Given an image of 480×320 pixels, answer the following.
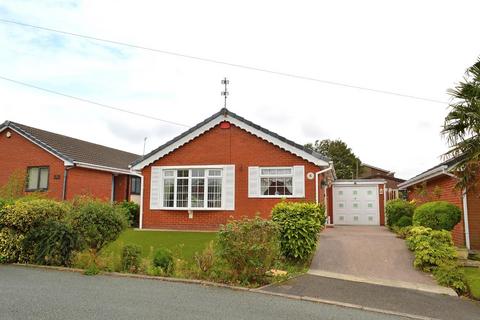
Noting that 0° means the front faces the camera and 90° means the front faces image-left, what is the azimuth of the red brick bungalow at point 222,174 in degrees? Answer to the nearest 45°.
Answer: approximately 0°

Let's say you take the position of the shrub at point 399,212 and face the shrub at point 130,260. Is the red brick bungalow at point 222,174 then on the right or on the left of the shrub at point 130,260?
right

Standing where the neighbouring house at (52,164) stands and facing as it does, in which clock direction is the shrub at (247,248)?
The shrub is roughly at 10 o'clock from the neighbouring house.

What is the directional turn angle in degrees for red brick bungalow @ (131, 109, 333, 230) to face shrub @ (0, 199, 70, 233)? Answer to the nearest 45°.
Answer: approximately 45° to its right

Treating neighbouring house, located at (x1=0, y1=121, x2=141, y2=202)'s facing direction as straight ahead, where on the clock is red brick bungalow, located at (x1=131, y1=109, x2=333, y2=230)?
The red brick bungalow is roughly at 9 o'clock from the neighbouring house.

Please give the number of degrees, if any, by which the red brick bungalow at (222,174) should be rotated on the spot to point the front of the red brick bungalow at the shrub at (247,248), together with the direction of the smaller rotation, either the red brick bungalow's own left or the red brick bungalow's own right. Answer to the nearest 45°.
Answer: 0° — it already faces it

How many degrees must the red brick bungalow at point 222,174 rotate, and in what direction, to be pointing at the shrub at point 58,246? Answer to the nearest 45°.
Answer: approximately 45° to its right

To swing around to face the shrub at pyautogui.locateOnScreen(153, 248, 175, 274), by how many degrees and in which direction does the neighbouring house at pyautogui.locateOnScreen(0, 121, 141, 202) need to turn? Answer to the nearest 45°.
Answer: approximately 45° to its left

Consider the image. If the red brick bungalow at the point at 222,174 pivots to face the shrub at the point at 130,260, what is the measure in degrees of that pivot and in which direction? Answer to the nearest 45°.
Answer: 0° — it already faces it

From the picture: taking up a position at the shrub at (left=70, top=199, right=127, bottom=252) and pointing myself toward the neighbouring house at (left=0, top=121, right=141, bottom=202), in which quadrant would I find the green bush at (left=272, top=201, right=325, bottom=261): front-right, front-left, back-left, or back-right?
back-right
